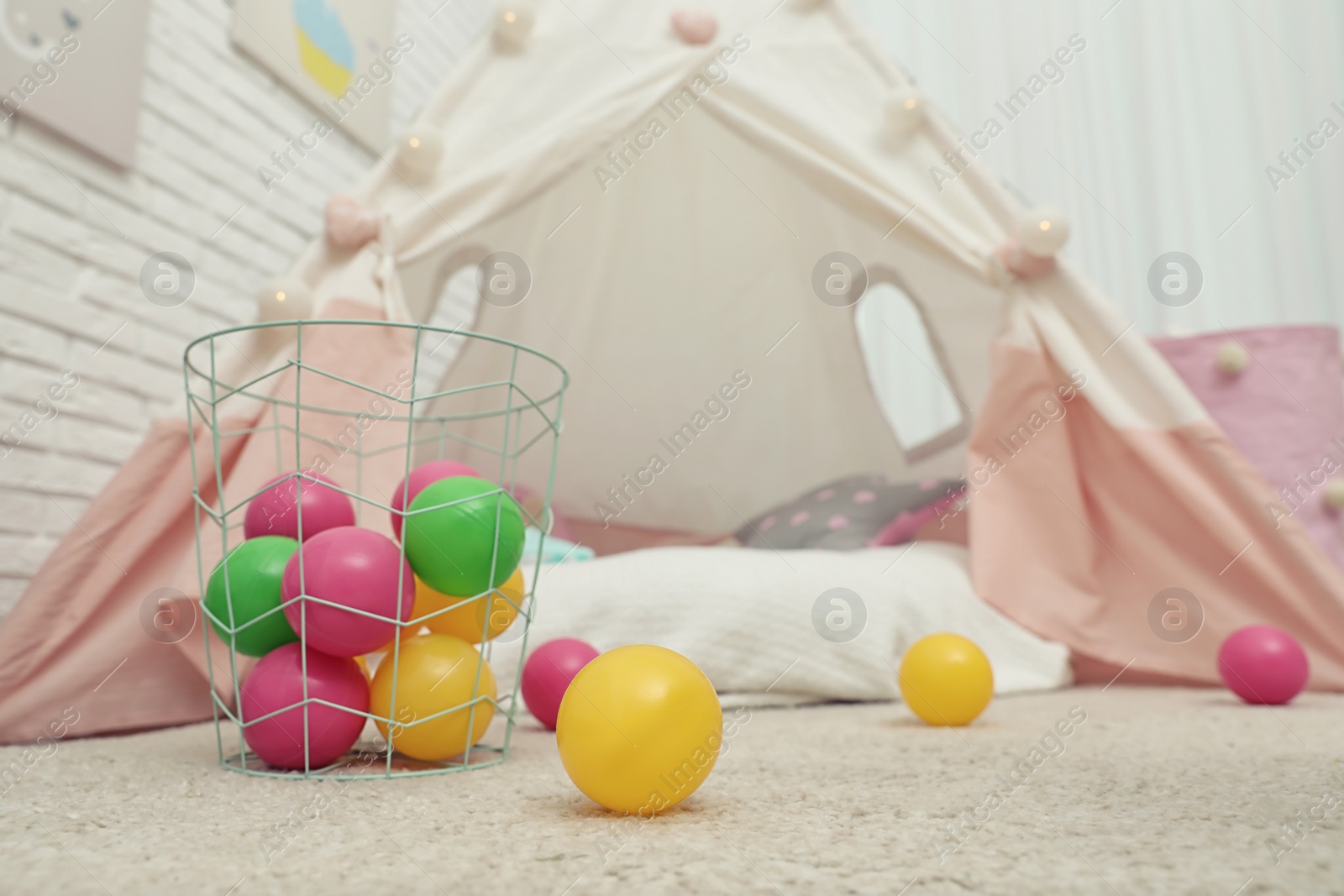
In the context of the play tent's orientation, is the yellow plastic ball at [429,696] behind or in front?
in front

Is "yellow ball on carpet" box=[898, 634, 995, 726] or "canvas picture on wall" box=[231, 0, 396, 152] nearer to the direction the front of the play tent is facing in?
the yellow ball on carpet

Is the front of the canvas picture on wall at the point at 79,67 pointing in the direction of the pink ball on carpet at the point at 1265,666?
yes

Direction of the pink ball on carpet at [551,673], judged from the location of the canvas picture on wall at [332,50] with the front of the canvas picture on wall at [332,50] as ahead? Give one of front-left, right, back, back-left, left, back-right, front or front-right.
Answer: front-right

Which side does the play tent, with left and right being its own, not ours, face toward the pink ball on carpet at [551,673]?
front

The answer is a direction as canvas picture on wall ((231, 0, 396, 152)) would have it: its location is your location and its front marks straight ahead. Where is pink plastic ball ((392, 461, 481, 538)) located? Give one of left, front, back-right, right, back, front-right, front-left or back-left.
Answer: front-right

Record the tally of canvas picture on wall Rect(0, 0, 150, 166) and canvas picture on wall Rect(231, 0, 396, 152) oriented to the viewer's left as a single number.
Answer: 0

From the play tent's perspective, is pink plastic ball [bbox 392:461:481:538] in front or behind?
in front

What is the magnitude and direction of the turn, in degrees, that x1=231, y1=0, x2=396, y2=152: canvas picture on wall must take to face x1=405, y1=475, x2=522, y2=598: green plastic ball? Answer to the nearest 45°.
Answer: approximately 45° to its right

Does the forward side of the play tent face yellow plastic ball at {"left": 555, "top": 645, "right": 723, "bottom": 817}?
yes

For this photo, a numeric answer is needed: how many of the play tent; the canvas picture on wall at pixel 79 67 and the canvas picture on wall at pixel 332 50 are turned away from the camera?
0

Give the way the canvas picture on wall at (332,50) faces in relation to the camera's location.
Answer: facing the viewer and to the right of the viewer

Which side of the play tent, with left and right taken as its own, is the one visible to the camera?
front

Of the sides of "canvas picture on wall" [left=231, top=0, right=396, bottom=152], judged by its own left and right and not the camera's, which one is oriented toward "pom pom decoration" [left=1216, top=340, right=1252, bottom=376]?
front

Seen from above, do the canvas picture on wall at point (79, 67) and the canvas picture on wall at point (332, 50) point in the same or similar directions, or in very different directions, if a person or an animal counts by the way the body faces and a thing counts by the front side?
same or similar directions

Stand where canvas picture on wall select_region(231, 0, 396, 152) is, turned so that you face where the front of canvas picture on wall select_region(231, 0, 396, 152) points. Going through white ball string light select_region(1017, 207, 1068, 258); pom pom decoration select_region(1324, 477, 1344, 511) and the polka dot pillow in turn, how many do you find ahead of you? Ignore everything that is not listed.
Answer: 3

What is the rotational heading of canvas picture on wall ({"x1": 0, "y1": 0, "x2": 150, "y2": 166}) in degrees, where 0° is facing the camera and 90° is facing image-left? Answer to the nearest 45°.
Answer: approximately 315°
